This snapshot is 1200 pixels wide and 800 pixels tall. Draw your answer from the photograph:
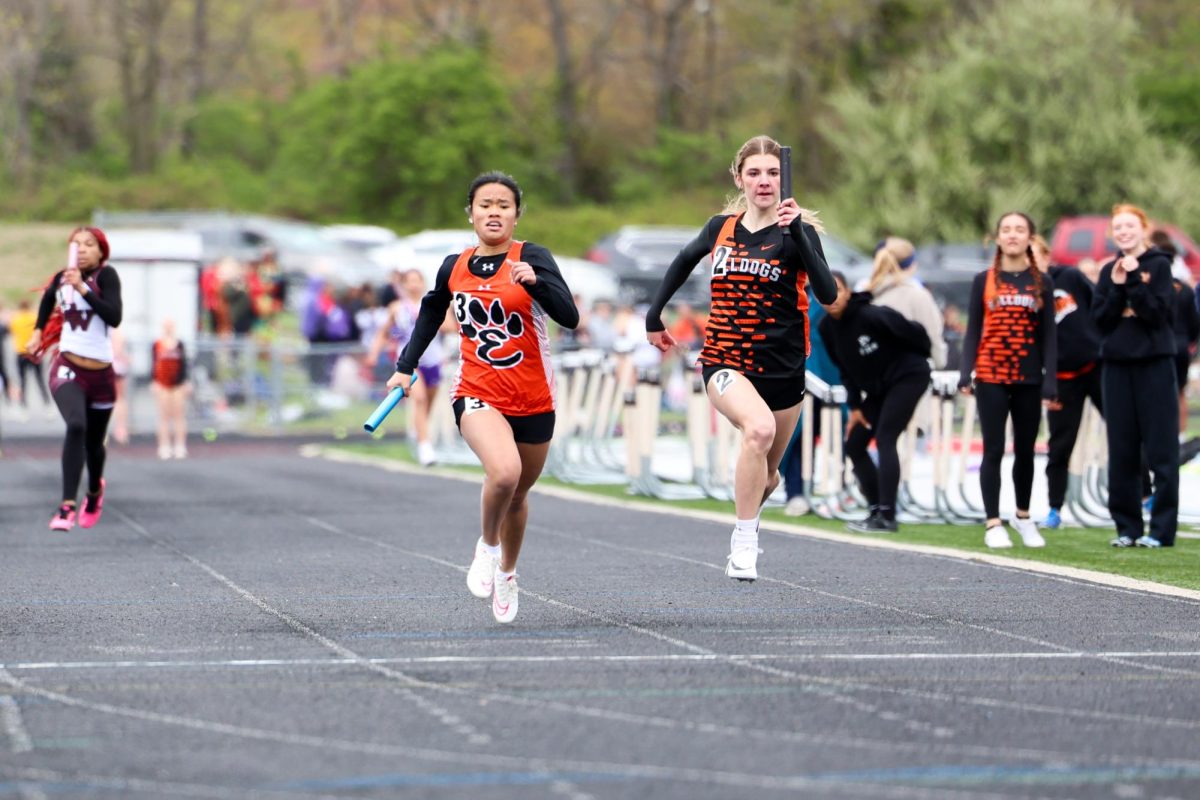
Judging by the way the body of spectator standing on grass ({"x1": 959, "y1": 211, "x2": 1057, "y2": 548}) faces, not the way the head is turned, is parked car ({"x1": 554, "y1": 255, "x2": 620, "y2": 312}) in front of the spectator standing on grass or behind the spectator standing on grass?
behind

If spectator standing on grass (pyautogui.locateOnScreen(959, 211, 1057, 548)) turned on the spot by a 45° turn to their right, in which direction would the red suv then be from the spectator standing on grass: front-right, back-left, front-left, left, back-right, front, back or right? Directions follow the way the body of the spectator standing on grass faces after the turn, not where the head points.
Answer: back-right

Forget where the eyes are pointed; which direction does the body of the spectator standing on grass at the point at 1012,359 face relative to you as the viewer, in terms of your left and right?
facing the viewer

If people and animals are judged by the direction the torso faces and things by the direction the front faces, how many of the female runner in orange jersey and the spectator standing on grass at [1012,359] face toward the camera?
2

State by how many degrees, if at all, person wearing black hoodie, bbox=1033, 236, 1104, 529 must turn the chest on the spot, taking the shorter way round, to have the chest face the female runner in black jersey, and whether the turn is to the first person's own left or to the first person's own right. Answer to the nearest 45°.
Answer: approximately 45° to the first person's own left

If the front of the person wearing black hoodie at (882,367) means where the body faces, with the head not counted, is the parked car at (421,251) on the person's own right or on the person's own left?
on the person's own right

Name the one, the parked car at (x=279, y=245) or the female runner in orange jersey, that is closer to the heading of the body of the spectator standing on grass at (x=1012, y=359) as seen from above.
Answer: the female runner in orange jersey

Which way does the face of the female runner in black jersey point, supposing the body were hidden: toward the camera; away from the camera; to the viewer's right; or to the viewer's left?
toward the camera

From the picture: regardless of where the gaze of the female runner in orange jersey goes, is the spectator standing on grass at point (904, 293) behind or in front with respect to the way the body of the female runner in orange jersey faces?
behind

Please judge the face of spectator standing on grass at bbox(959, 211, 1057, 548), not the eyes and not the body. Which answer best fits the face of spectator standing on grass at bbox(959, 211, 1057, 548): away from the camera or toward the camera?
toward the camera

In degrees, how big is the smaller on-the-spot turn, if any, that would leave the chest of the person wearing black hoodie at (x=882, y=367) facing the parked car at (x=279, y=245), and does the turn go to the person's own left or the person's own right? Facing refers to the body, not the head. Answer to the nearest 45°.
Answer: approximately 90° to the person's own right

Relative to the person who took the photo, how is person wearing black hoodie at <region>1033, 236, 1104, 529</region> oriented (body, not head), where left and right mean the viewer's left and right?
facing the viewer and to the left of the viewer

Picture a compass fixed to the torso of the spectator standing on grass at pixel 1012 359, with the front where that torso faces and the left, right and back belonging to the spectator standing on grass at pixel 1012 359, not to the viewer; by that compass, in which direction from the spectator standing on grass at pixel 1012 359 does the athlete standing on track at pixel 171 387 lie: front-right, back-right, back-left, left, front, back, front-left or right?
back-right

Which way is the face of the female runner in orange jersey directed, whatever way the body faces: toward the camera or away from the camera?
toward the camera

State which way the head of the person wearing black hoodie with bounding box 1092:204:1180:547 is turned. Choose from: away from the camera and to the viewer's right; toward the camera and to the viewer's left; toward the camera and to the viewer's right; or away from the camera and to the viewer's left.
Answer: toward the camera and to the viewer's left
